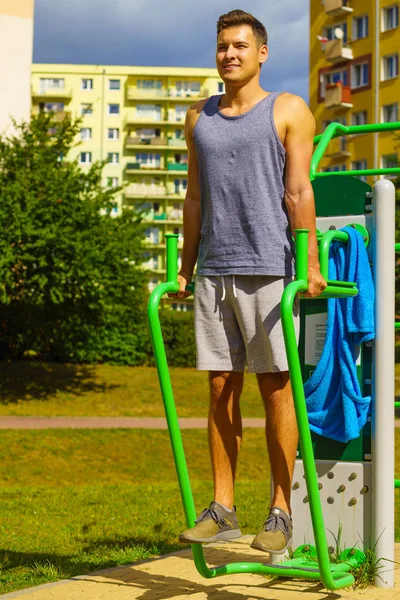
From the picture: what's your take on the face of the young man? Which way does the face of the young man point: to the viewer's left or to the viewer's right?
to the viewer's left

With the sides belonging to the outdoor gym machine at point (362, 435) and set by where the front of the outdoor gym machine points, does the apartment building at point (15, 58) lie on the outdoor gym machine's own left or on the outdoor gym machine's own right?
on the outdoor gym machine's own right

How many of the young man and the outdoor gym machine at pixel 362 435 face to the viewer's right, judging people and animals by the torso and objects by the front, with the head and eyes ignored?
0

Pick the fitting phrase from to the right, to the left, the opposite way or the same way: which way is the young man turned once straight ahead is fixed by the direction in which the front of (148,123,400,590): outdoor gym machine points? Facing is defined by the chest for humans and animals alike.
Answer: the same way

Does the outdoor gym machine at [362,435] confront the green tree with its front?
no

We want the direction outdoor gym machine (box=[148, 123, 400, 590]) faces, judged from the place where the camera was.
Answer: facing the viewer and to the left of the viewer

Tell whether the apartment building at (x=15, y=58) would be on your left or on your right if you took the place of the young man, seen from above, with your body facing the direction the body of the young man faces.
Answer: on your right
